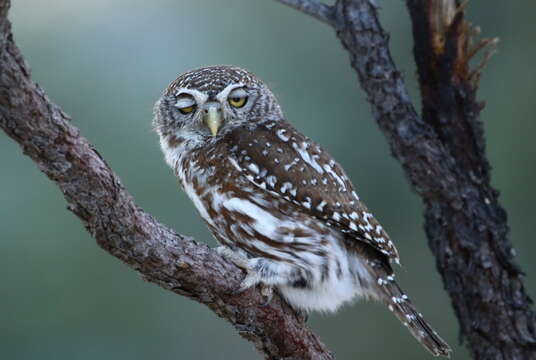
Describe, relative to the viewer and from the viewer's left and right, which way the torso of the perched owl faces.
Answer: facing to the left of the viewer

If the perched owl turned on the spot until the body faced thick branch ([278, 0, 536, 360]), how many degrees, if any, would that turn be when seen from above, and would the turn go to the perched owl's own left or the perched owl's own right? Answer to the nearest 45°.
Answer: approximately 180°
